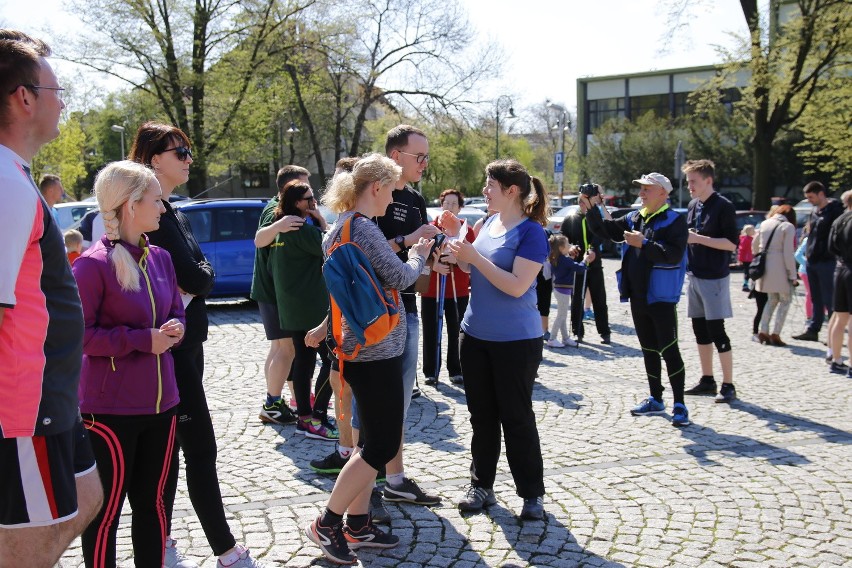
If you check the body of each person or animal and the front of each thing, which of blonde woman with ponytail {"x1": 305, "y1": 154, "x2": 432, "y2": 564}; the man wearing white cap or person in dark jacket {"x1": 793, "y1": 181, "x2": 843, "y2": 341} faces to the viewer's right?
the blonde woman with ponytail

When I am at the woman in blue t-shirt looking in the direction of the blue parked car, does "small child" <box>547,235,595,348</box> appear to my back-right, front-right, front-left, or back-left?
front-right

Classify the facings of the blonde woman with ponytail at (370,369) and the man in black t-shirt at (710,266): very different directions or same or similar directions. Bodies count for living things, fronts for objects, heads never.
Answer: very different directions

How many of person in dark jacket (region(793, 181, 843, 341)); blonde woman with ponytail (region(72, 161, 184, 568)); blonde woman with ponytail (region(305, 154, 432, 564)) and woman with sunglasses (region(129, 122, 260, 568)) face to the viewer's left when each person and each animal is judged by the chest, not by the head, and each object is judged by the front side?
1

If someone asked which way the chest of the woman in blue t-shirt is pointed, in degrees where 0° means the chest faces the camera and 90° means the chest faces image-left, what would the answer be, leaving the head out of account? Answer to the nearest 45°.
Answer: approximately 45°

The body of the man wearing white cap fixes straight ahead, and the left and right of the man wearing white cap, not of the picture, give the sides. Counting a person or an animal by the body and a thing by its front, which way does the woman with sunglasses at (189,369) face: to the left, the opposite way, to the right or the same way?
the opposite way

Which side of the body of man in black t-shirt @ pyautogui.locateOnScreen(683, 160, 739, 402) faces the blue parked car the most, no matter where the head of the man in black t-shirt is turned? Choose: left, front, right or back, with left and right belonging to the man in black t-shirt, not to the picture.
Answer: right

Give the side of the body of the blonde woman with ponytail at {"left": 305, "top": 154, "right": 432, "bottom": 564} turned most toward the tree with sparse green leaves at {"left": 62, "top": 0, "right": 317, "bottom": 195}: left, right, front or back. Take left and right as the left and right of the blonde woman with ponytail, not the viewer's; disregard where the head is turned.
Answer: left

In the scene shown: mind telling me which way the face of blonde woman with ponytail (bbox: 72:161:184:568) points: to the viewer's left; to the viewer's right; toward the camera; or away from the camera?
to the viewer's right

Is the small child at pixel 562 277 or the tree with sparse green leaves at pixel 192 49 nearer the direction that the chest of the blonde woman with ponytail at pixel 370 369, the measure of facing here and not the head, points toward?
the small child

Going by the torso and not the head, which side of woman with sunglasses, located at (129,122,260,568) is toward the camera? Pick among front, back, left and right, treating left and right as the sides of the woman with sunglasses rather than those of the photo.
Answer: right

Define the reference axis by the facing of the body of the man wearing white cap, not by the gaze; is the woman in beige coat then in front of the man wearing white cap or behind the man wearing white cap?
behind

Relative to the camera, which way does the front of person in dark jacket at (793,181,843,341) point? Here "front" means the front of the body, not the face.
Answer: to the viewer's left

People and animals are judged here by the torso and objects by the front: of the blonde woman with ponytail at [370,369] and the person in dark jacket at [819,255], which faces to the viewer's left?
the person in dark jacket

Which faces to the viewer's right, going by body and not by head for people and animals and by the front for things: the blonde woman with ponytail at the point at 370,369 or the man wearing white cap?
the blonde woman with ponytail
